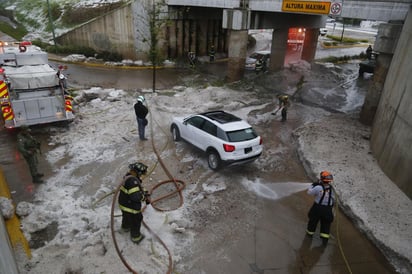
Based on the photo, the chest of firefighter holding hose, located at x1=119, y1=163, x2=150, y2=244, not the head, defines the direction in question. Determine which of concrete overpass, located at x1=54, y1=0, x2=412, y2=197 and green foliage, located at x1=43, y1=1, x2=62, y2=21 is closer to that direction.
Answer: the concrete overpass

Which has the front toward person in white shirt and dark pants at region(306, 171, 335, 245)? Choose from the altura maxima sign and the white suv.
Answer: the altura maxima sign

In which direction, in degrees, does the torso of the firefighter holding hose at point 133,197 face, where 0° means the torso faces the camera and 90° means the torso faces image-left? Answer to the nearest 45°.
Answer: approximately 270°

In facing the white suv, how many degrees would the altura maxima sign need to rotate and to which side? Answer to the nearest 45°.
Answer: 0° — it already faces it

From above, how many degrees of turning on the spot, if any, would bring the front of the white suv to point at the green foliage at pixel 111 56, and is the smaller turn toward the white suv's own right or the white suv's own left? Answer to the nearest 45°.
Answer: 0° — it already faces it

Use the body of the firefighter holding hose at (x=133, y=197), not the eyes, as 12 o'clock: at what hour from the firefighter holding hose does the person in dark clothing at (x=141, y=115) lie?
The person in dark clothing is roughly at 9 o'clock from the firefighter holding hose.

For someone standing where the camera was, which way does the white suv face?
facing away from the viewer and to the left of the viewer

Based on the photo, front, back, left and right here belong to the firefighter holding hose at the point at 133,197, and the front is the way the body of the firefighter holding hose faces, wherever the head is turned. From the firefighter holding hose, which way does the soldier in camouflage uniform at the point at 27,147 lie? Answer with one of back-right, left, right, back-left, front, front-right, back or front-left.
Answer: back-left

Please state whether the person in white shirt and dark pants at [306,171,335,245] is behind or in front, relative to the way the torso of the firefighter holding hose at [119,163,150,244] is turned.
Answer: in front

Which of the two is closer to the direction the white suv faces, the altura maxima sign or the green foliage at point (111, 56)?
the green foliage

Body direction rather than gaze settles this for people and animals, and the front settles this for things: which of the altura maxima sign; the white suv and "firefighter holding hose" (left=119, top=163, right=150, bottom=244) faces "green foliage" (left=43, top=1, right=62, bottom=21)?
the white suv

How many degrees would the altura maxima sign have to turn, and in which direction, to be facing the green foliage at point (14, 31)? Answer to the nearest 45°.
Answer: approximately 90° to its right

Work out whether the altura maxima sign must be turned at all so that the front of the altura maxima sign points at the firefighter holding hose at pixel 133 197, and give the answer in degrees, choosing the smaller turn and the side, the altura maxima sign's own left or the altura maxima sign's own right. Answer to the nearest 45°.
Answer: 0° — it already faces them

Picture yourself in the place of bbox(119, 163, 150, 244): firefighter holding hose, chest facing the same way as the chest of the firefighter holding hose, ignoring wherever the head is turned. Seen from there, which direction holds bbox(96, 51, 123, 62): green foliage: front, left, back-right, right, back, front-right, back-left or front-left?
left

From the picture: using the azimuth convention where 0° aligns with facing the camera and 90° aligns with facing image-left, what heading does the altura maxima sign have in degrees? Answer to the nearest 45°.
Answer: approximately 0°

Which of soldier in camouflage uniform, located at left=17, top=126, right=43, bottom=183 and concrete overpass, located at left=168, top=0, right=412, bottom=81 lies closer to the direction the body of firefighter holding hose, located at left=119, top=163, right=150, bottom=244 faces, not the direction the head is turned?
the concrete overpass

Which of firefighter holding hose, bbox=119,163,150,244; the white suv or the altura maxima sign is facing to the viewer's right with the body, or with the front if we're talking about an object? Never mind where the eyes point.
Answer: the firefighter holding hose

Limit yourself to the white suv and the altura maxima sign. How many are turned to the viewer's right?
0

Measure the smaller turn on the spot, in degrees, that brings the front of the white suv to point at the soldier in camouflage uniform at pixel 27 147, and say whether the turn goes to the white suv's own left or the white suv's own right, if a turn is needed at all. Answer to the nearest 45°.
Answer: approximately 45° to the white suv's own left
